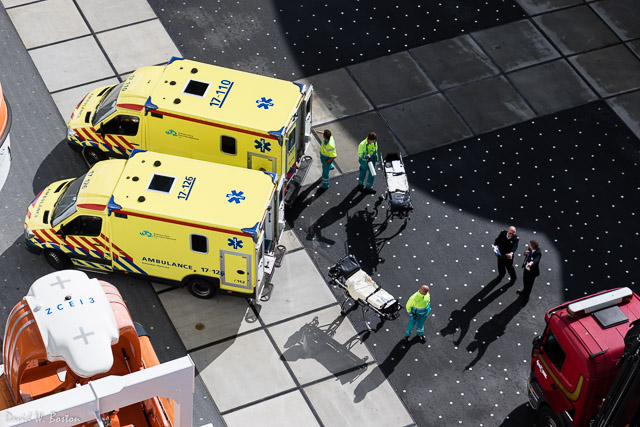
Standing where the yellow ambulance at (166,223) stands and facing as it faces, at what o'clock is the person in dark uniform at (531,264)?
The person in dark uniform is roughly at 6 o'clock from the yellow ambulance.

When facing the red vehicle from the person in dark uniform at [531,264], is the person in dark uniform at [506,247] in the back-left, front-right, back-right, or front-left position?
back-right

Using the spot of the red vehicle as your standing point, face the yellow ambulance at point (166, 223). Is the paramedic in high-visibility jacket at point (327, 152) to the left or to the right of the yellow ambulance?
right

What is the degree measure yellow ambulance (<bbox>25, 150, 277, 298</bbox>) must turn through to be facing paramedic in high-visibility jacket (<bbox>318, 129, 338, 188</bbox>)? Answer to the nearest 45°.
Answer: approximately 135° to its right

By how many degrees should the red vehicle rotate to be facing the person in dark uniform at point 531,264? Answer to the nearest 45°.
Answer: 0° — it already faces them

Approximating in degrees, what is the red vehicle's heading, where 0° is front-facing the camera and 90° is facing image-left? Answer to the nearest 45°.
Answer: approximately 135°

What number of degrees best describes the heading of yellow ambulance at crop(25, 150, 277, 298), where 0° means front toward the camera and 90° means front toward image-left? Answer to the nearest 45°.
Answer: approximately 90°

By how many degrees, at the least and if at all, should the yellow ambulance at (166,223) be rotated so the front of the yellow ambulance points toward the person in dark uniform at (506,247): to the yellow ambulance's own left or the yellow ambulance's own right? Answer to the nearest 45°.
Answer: approximately 180°

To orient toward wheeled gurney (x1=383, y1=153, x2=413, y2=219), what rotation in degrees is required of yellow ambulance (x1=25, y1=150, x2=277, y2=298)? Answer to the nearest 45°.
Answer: approximately 135° to its right

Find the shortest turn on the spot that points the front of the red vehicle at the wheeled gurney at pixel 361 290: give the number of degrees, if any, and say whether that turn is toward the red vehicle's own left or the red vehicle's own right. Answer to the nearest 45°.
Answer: approximately 45° to the red vehicle's own left
